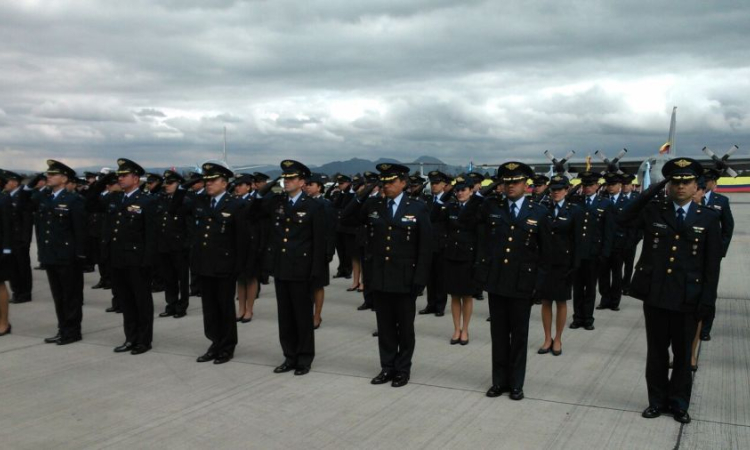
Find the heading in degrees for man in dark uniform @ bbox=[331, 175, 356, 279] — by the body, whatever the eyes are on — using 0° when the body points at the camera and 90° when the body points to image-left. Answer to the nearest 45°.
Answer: approximately 45°

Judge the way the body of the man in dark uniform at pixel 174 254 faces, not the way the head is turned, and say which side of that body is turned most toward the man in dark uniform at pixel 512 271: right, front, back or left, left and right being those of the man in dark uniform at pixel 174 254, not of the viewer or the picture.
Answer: left

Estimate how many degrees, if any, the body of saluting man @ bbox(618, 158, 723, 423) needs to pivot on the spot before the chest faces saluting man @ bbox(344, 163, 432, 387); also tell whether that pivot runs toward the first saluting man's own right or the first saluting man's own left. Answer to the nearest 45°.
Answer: approximately 90° to the first saluting man's own right

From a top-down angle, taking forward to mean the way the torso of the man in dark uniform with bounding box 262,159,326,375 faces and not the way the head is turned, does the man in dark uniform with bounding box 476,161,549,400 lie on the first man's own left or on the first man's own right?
on the first man's own left

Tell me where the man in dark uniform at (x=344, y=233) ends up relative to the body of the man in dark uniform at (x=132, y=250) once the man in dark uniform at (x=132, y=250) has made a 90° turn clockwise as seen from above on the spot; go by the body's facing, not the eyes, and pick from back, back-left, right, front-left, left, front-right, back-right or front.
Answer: right

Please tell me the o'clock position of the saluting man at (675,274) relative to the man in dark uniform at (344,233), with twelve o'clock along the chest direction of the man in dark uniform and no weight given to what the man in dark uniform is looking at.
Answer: The saluting man is roughly at 10 o'clock from the man in dark uniform.

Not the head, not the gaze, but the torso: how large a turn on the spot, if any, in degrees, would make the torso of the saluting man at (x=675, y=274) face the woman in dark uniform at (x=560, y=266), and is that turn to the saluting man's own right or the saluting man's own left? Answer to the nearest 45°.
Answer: approximately 135° to the saluting man's own right
